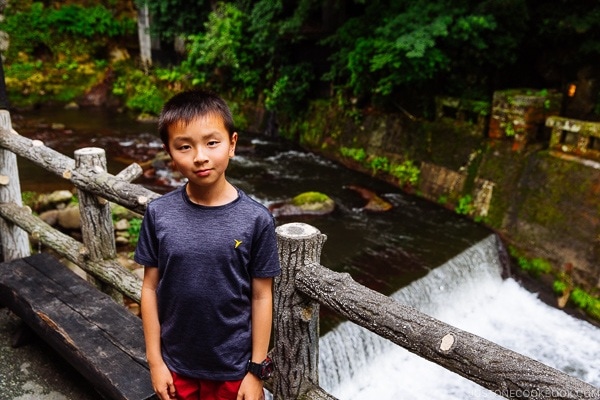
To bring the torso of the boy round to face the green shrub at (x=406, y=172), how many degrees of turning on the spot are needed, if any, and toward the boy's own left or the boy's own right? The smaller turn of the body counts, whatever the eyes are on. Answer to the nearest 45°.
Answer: approximately 135° to the boy's own left

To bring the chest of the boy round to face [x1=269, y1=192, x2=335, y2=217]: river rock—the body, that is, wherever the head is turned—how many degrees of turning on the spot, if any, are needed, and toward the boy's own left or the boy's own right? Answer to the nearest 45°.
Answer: approximately 180°

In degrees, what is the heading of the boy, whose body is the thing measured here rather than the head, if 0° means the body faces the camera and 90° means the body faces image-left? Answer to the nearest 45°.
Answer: approximately 0°

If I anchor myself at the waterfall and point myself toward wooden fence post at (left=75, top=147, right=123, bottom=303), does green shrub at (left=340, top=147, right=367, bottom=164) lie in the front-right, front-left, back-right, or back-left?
back-right

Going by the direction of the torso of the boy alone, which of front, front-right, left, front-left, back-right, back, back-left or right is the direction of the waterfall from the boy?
back-left

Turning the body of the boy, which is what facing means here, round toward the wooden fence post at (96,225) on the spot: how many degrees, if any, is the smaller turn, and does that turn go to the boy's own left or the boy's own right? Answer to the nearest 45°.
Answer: approximately 135° to the boy's own right

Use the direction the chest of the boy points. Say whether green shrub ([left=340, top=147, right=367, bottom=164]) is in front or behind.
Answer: behind
